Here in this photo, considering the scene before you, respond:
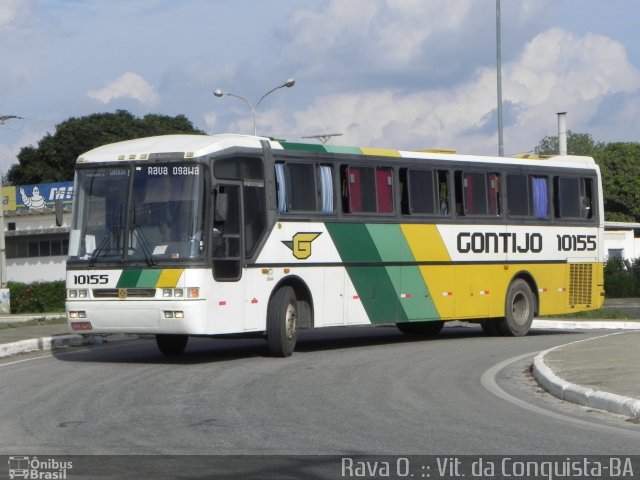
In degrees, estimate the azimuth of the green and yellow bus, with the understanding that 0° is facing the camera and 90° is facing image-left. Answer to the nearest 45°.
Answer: approximately 45°

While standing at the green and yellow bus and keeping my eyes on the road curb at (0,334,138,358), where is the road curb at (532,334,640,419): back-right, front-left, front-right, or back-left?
back-left

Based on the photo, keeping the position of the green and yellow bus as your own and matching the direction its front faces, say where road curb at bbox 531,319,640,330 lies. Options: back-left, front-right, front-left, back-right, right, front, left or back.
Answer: back

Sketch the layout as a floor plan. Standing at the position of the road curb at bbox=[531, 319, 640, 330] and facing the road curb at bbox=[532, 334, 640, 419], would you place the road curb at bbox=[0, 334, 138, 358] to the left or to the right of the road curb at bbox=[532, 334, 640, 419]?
right

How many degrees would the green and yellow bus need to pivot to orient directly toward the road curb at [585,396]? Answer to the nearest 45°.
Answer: approximately 90° to its left
